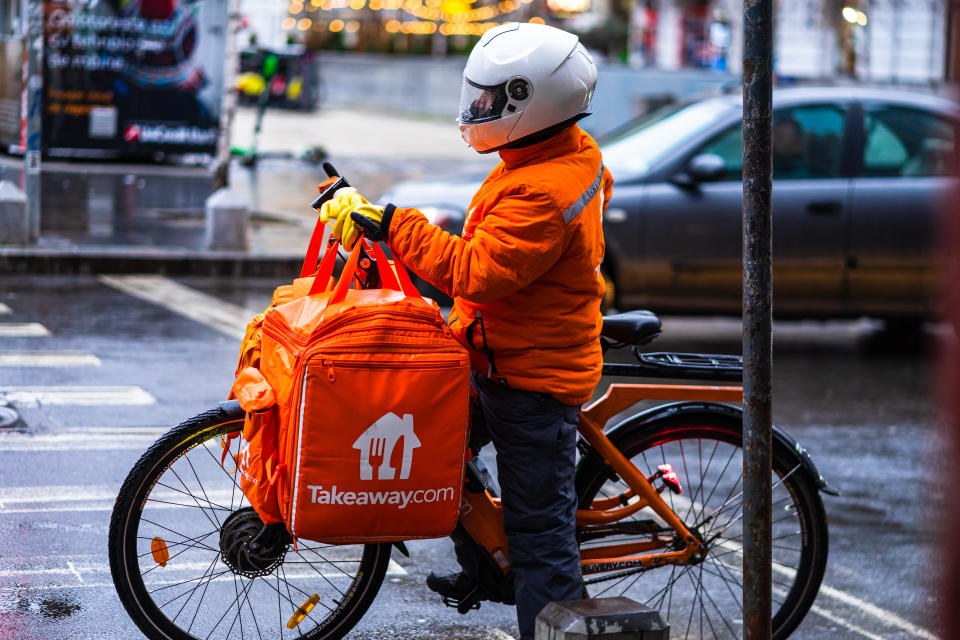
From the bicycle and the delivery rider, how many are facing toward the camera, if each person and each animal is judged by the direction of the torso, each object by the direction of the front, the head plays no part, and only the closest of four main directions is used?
0

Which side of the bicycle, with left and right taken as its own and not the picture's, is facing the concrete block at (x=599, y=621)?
left

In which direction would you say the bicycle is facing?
to the viewer's left

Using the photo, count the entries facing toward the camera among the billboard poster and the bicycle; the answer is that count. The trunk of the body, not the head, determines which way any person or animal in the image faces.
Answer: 1

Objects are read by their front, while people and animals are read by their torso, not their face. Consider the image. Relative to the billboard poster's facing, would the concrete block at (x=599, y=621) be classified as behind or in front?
in front

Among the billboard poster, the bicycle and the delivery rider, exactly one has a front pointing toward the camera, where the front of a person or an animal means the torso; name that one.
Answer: the billboard poster

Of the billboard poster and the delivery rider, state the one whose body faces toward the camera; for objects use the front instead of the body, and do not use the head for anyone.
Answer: the billboard poster

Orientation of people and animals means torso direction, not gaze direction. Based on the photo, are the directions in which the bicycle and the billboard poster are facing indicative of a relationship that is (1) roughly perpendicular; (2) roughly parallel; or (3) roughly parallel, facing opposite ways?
roughly perpendicular

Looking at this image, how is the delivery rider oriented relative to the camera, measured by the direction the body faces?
to the viewer's left

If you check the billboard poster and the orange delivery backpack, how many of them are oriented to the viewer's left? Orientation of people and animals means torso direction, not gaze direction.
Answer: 0

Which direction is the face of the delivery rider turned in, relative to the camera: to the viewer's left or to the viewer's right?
to the viewer's left

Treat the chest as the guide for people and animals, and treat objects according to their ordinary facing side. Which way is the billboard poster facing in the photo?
toward the camera

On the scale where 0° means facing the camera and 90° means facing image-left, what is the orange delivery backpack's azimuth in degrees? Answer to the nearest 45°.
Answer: approximately 0°

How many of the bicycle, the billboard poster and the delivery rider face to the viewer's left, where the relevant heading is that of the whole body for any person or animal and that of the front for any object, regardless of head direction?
2
